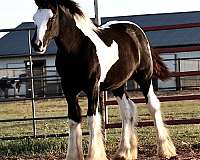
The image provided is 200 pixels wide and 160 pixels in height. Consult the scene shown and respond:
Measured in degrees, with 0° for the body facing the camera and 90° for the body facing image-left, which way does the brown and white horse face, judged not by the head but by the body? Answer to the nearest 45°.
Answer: approximately 45°
